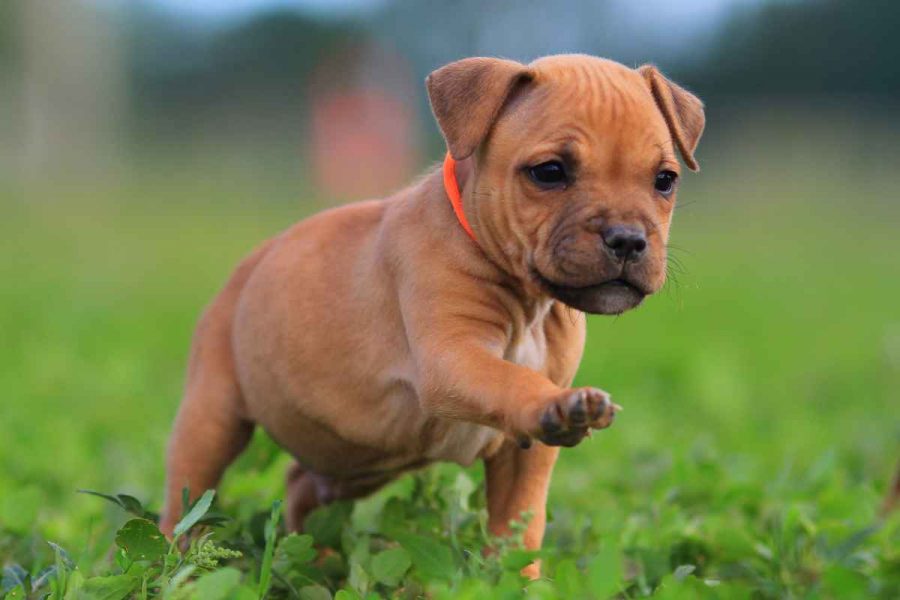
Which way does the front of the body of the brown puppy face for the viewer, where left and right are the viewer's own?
facing the viewer and to the right of the viewer
